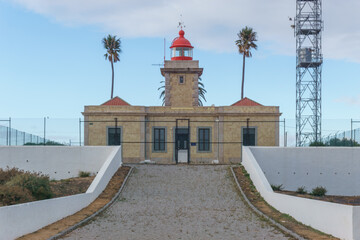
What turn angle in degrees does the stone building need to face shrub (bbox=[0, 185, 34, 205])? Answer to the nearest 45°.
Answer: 0° — it already faces it

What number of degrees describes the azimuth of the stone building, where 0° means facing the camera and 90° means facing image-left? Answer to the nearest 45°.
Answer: approximately 0°

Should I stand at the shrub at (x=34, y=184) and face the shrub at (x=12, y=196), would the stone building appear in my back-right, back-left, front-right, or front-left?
back-left

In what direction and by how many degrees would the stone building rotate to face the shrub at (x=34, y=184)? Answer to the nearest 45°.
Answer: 0° — it already faces it
